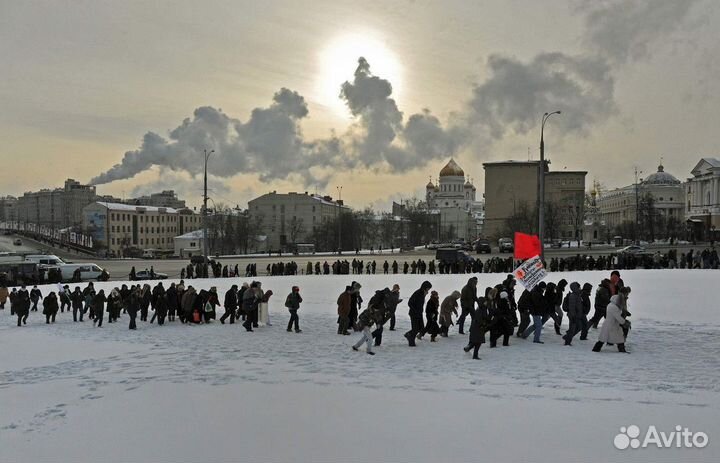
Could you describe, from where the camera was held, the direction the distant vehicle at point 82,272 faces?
facing to the right of the viewer
